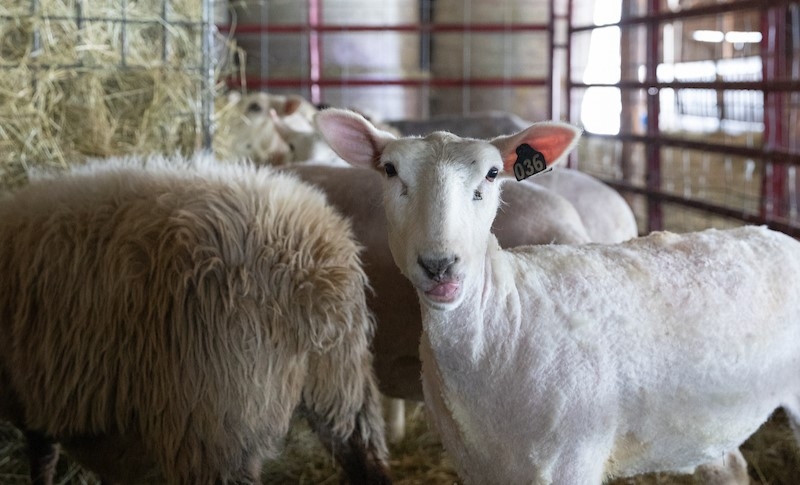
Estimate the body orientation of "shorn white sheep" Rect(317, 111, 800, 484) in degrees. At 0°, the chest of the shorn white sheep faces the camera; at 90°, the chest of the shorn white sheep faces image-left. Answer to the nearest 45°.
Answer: approximately 45°

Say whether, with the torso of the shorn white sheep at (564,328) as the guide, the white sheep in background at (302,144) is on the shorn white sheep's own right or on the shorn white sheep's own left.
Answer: on the shorn white sheep's own right

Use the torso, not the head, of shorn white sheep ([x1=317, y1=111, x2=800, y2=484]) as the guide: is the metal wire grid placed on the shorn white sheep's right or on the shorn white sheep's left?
on the shorn white sheep's right
